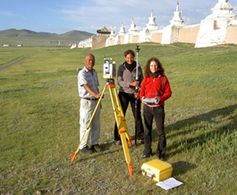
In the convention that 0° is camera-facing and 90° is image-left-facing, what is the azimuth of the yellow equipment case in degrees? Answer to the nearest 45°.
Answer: approximately 45°

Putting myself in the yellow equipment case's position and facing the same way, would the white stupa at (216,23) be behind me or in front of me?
behind

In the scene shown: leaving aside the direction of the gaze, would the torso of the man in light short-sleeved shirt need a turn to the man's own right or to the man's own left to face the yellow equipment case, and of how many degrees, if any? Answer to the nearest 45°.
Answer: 0° — they already face it

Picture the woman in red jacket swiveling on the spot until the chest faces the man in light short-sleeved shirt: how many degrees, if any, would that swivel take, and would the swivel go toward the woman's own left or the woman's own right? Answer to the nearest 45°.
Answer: approximately 90° to the woman's own right
